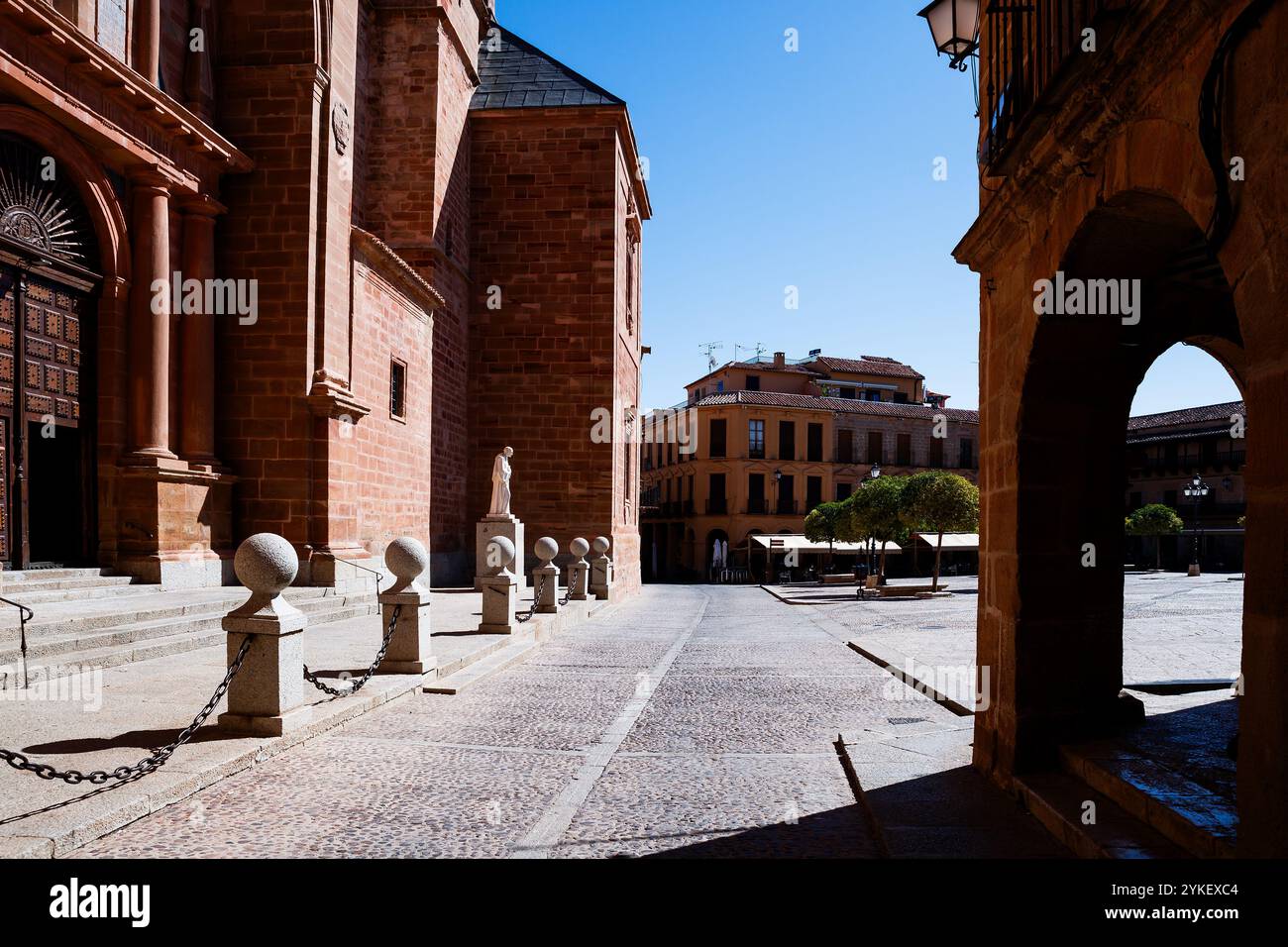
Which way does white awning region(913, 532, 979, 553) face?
toward the camera

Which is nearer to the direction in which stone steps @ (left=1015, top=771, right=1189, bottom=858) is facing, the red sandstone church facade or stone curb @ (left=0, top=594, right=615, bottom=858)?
the stone curb

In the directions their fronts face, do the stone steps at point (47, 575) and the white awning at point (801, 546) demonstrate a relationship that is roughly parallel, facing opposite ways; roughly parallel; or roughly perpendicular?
roughly perpendicular

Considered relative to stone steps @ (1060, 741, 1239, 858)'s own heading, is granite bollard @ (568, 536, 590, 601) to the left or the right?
on its right

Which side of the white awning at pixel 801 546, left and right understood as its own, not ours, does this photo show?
front

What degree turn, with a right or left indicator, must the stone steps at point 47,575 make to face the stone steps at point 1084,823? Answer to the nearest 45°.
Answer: approximately 45° to its right

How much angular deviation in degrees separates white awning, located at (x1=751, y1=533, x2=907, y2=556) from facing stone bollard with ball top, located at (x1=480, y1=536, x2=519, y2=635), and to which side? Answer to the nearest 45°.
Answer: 0° — it already faces it

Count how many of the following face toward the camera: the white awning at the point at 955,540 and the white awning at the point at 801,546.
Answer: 2

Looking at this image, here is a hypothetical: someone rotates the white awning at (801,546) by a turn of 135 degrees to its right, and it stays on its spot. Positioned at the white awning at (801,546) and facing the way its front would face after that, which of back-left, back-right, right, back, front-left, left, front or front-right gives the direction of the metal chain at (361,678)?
back-left

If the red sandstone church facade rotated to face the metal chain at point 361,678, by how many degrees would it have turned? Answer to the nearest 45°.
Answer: approximately 45° to its right

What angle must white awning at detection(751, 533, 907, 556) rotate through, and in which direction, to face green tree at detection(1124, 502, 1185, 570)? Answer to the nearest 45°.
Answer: approximately 90° to its left

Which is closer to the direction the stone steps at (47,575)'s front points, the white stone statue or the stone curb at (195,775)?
the stone curb

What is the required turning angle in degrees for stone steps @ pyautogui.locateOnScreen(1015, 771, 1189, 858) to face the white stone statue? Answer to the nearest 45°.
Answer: approximately 90° to its right

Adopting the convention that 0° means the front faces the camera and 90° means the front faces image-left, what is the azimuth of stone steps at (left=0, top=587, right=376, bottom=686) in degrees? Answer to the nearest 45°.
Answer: approximately 315°
